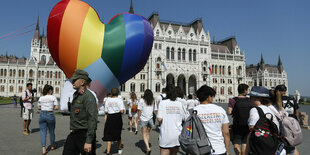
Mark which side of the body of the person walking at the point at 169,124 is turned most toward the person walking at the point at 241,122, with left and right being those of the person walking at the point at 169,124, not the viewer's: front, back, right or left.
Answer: right

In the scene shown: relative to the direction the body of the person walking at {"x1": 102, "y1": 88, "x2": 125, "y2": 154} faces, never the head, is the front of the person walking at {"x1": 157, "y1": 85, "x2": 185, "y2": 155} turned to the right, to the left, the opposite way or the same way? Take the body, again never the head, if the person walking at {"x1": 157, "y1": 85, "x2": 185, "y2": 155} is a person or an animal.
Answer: the same way

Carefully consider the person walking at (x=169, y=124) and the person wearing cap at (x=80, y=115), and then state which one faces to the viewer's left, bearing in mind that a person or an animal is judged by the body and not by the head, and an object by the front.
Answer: the person wearing cap

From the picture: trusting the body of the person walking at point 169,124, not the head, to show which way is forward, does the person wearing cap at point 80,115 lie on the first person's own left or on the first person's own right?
on the first person's own left

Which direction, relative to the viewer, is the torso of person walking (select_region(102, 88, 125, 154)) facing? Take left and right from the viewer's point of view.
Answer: facing away from the viewer

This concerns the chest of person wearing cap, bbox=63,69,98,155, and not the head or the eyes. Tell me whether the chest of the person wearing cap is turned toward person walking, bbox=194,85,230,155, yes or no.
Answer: no

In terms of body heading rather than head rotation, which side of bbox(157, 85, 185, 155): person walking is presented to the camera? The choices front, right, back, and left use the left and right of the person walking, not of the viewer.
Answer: back

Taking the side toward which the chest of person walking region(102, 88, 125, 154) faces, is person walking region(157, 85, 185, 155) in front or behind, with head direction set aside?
behind
